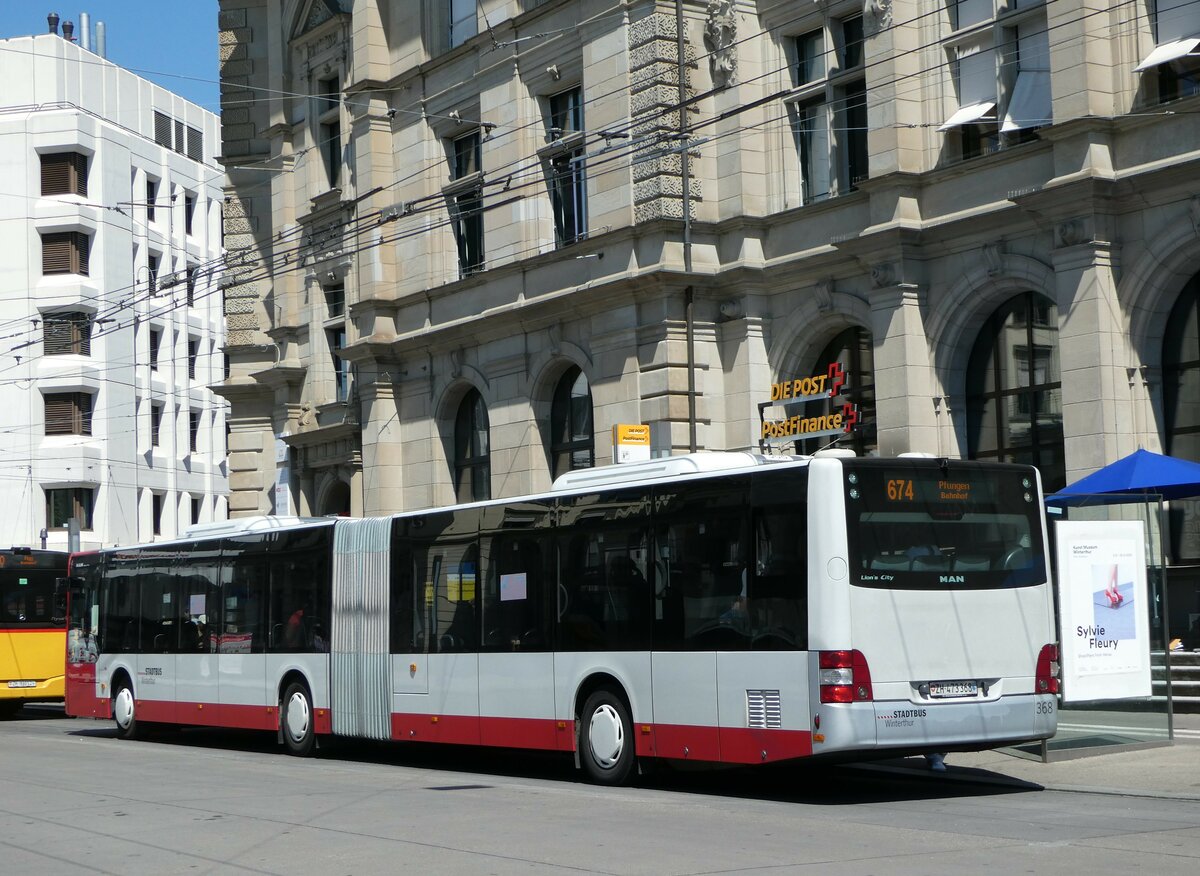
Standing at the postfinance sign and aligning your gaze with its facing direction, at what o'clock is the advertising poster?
The advertising poster is roughly at 10 o'clock from the postfinance sign.

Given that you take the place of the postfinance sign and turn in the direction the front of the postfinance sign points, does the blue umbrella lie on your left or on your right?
on your left

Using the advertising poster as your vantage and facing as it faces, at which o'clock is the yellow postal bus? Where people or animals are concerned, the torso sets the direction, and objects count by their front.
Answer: The yellow postal bus is roughly at 4 o'clock from the advertising poster.

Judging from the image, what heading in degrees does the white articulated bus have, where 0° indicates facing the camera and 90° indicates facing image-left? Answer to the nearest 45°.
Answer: approximately 135°

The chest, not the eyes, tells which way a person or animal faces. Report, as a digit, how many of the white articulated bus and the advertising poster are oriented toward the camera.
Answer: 1

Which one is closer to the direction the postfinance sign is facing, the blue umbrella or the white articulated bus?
the white articulated bus

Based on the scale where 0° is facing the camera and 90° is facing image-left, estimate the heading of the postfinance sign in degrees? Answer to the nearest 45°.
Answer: approximately 45°

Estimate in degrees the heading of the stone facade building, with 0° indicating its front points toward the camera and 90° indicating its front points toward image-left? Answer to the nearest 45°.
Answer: approximately 45°

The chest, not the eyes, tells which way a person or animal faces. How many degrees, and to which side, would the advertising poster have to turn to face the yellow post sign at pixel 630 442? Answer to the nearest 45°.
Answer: approximately 135° to its right
